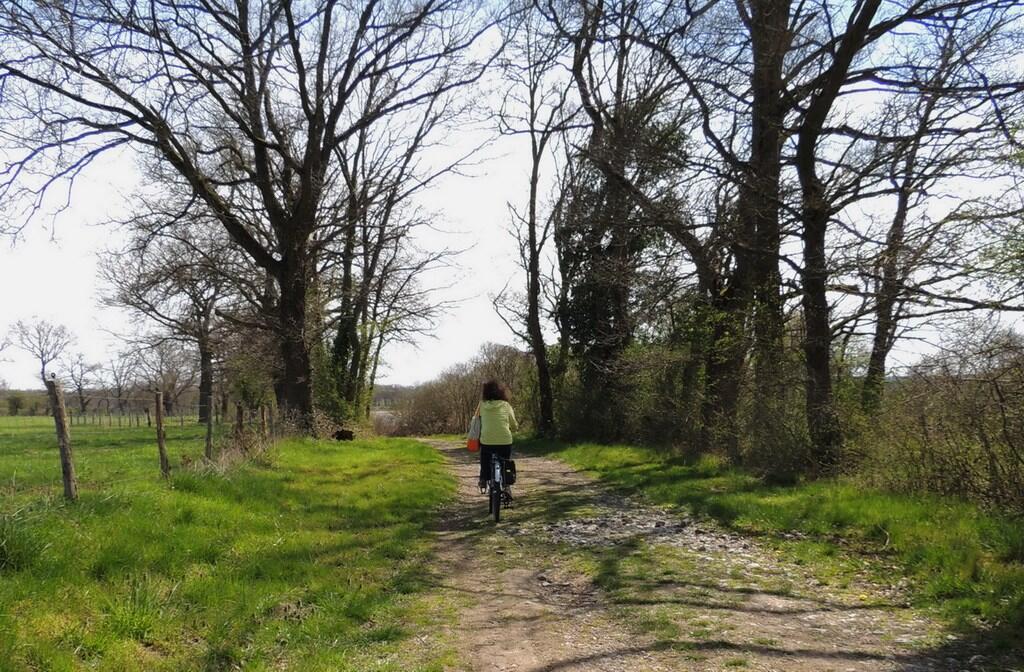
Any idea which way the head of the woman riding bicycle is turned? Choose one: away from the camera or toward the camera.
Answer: away from the camera

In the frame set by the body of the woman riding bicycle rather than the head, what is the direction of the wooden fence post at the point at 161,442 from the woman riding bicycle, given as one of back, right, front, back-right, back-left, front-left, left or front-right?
left

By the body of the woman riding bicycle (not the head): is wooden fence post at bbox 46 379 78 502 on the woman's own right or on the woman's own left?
on the woman's own left

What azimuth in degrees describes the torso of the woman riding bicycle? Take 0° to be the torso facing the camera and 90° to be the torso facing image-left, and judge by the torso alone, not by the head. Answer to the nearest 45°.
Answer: approximately 180°
